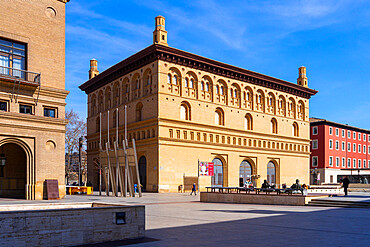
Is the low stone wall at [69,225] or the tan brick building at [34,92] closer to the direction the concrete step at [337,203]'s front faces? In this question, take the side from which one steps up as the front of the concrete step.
the low stone wall

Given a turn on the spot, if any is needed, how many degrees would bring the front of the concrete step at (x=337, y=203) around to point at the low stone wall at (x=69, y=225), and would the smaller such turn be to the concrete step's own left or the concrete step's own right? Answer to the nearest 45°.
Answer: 0° — it already faces it

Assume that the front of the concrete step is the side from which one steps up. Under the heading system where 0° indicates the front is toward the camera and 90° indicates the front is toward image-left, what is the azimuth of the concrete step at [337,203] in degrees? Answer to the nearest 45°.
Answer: approximately 0°

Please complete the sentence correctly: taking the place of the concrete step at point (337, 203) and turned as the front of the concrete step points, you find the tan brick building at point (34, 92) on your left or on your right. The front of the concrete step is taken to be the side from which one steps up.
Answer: on your right
